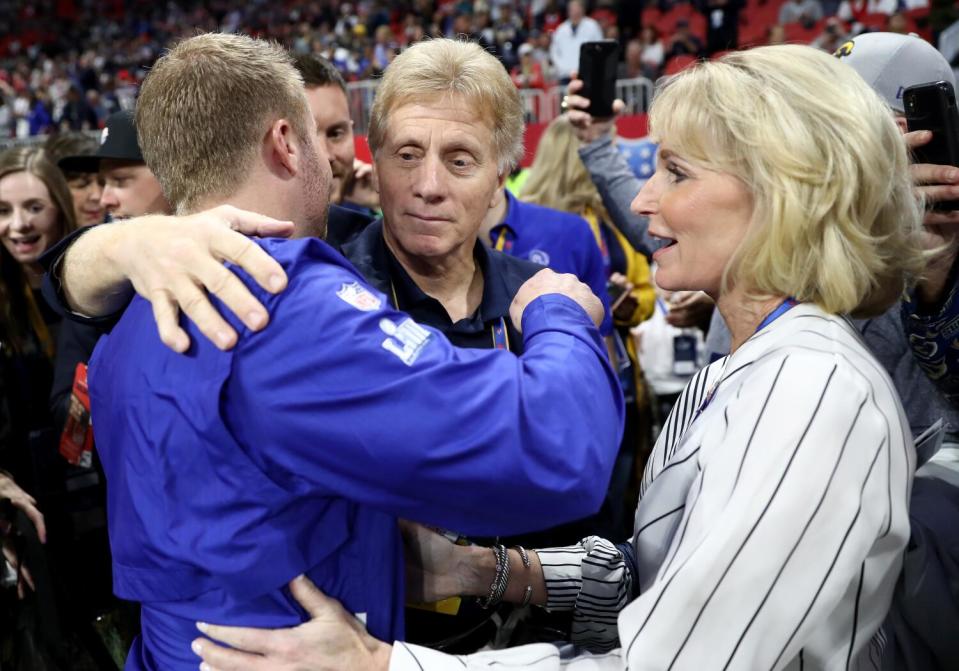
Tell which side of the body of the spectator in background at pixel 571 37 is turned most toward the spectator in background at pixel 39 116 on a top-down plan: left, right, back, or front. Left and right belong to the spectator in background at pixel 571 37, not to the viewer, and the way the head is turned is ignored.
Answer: right

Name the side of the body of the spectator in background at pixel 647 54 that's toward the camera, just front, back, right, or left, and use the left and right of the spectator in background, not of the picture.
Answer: front

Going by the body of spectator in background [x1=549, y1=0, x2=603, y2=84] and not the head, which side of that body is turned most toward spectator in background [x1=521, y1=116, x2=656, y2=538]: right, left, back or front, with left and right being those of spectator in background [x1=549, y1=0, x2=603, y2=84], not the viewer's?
front

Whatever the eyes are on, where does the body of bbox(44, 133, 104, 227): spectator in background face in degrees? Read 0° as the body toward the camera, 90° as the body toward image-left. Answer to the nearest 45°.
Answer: approximately 315°

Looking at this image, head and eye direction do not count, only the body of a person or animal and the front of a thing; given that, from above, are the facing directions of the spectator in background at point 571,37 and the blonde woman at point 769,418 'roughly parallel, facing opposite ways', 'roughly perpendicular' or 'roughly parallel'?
roughly perpendicular

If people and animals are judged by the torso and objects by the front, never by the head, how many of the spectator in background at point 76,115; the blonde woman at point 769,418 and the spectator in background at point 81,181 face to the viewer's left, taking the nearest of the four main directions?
1

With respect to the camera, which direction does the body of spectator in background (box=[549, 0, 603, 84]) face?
toward the camera

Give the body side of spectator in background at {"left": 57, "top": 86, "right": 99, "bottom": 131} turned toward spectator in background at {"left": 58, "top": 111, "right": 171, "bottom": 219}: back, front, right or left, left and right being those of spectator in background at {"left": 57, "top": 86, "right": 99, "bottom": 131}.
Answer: front

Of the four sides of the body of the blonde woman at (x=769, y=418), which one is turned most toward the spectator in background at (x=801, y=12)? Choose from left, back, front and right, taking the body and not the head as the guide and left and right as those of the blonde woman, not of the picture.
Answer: right

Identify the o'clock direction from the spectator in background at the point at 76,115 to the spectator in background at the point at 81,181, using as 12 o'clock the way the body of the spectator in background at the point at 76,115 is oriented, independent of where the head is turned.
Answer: the spectator in background at the point at 81,181 is roughly at 12 o'clock from the spectator in background at the point at 76,115.

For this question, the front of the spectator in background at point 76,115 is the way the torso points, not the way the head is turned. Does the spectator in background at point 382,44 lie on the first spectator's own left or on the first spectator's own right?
on the first spectator's own left

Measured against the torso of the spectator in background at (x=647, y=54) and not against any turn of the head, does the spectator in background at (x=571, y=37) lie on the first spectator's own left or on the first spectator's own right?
on the first spectator's own right

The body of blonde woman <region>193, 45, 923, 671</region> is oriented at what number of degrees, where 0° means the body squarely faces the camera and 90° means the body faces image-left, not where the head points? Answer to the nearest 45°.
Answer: approximately 90°

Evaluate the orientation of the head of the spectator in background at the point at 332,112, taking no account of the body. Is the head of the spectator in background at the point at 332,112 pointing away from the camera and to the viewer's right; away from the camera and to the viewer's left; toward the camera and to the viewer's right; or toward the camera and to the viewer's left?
toward the camera and to the viewer's right

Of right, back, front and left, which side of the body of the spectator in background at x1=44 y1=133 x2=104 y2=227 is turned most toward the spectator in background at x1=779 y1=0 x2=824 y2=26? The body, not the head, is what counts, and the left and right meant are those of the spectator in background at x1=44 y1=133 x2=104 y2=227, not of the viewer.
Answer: left
